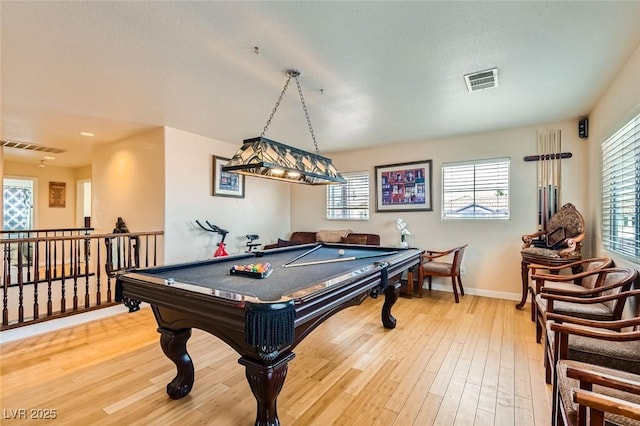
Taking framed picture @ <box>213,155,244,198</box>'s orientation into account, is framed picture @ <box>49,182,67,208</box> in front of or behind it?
behind

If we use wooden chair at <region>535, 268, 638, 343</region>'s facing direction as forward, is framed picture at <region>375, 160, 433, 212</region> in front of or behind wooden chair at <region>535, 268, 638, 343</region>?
in front

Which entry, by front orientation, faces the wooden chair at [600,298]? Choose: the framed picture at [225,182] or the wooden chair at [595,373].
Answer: the framed picture

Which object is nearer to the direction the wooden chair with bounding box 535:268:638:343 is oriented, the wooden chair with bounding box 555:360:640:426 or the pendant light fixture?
the pendant light fixture

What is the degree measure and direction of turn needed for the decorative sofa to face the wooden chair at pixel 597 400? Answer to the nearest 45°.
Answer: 0° — it already faces it

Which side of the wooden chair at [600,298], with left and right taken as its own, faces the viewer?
left

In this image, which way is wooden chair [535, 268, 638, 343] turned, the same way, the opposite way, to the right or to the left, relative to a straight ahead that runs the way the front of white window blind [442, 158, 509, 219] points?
to the right

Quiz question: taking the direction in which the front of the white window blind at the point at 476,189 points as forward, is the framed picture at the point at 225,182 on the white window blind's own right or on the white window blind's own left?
on the white window blind's own right

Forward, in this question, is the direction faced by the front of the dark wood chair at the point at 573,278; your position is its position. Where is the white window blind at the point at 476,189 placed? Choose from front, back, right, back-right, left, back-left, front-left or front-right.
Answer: front-right

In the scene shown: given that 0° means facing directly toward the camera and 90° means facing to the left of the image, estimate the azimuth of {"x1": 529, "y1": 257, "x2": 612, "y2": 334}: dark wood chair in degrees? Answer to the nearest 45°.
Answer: approximately 90°

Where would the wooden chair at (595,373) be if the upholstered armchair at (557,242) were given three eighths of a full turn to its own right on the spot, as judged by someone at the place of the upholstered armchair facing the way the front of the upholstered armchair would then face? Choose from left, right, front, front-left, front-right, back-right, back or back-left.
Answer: back

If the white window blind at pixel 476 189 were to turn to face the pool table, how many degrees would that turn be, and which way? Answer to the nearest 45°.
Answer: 0° — it already faces it

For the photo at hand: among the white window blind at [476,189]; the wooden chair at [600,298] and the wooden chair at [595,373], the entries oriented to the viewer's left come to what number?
2

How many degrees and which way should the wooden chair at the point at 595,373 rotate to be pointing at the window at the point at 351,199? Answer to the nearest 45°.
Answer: approximately 45° to its right

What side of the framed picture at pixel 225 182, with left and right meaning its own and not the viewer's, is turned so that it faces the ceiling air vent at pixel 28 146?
back

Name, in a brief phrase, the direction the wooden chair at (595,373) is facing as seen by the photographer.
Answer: facing to the left of the viewer

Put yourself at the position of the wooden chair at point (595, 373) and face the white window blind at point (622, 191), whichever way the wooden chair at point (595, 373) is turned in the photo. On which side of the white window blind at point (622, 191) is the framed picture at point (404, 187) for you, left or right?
left

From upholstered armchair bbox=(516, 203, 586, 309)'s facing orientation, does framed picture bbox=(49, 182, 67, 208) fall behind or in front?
in front

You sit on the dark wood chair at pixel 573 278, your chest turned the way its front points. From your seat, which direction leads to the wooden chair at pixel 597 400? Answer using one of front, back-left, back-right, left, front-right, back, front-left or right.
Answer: left
